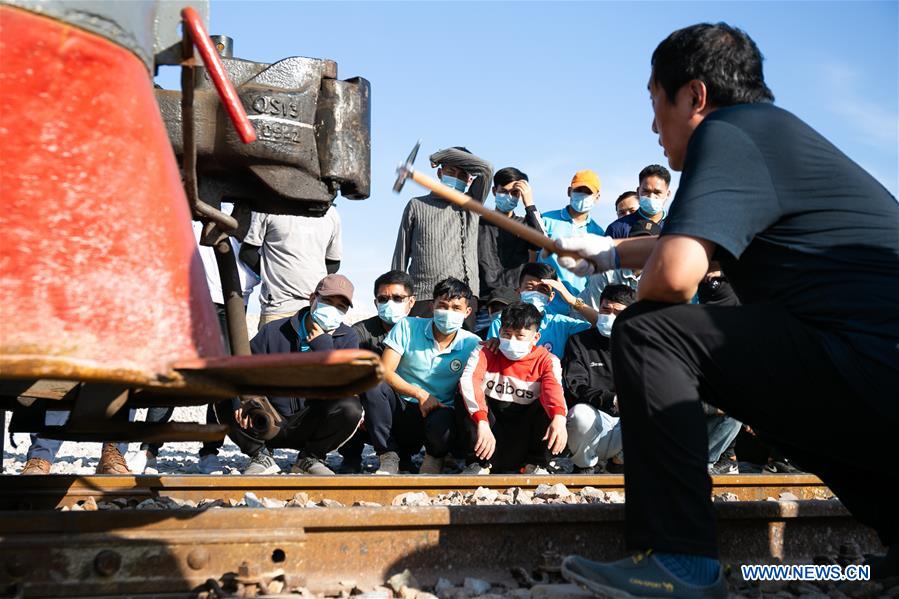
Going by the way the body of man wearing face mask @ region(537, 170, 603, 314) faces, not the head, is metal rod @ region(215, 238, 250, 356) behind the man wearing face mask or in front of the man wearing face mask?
in front

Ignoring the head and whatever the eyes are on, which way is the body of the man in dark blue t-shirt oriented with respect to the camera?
to the viewer's left

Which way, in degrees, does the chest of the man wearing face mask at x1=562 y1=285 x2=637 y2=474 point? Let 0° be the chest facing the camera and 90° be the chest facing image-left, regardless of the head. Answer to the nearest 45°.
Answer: approximately 0°

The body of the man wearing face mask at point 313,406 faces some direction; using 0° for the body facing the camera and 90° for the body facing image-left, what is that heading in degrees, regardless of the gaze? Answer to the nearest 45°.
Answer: approximately 0°

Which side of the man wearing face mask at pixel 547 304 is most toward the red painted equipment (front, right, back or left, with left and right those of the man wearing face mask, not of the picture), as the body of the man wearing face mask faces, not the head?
front
